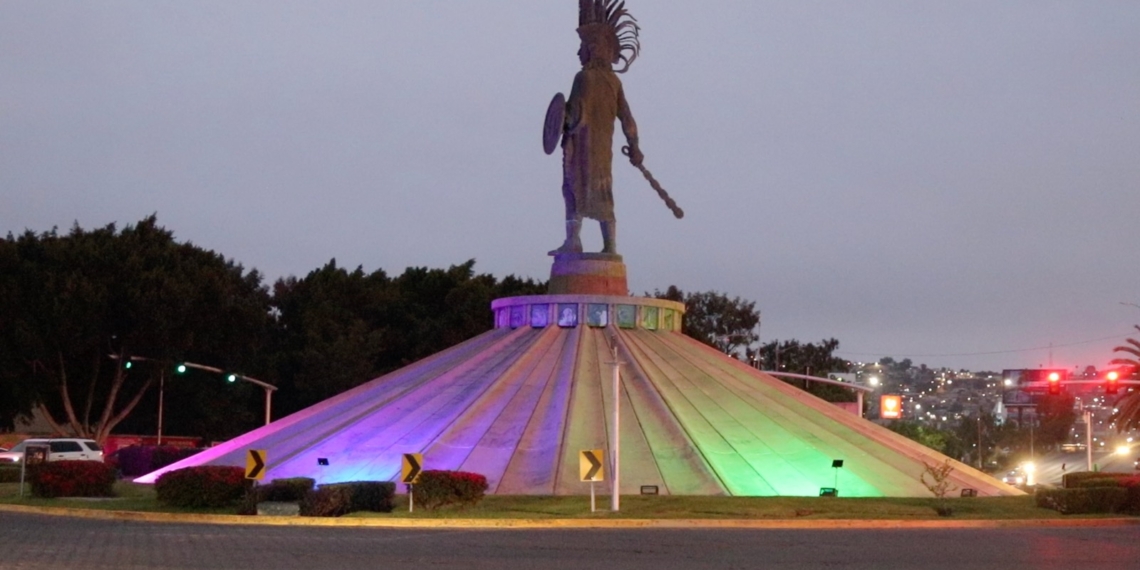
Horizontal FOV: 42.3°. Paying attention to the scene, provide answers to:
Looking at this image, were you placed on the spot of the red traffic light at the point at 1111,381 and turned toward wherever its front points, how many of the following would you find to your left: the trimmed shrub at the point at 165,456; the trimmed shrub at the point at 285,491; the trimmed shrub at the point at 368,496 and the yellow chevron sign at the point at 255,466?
0

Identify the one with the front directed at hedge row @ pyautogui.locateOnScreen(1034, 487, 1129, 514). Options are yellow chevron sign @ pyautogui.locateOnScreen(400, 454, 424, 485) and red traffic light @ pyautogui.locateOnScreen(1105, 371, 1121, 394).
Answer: the red traffic light

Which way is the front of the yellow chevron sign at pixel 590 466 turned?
toward the camera

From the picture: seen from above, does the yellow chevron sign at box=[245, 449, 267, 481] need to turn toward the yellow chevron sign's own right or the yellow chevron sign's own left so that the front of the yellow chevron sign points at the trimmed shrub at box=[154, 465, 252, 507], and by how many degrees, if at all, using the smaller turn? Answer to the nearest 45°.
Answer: approximately 90° to the yellow chevron sign's own right

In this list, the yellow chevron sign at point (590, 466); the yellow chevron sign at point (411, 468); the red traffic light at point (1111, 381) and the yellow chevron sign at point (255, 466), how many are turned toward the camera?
4

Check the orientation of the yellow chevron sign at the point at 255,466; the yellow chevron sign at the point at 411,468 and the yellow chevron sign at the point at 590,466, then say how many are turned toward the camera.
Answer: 3

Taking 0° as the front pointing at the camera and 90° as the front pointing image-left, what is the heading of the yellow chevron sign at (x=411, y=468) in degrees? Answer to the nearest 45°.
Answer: approximately 0°

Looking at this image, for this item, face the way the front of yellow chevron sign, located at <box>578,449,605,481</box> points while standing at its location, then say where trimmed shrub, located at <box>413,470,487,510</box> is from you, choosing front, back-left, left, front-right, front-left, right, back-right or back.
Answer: right

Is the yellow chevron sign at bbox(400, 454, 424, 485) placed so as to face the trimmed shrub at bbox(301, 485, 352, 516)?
no

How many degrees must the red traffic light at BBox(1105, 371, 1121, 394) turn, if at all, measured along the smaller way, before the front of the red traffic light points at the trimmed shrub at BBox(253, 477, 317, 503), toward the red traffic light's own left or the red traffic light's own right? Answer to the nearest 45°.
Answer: approximately 45° to the red traffic light's own right

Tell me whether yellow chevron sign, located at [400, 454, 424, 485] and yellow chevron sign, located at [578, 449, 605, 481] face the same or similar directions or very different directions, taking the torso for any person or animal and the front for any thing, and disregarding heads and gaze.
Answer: same or similar directions

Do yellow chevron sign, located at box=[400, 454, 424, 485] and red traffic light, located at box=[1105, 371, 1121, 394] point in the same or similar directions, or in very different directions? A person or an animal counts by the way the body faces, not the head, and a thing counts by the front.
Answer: same or similar directions

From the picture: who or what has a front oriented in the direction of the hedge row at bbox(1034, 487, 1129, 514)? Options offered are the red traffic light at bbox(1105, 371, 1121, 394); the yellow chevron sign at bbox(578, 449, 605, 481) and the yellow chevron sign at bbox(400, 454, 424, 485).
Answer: the red traffic light

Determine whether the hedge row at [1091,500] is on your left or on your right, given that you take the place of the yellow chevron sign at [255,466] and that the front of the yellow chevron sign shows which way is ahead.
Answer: on your left

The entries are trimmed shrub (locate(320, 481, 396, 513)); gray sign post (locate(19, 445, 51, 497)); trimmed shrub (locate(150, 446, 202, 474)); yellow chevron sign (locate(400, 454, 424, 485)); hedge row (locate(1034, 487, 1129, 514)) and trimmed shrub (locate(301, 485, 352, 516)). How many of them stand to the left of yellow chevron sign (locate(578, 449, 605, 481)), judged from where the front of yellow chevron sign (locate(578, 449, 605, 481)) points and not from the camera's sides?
1

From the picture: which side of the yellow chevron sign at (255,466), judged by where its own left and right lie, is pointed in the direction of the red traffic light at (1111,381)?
left

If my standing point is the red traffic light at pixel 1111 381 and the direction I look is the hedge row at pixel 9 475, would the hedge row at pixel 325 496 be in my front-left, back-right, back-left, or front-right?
front-left

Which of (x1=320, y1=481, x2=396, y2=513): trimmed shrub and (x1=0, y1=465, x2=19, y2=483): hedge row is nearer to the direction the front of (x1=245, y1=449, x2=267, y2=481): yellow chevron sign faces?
the trimmed shrub

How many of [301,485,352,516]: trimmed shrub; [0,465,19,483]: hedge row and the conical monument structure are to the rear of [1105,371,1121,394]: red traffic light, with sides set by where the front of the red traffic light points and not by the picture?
0

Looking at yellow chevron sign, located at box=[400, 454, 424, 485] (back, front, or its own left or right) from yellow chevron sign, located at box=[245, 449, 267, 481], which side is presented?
right
